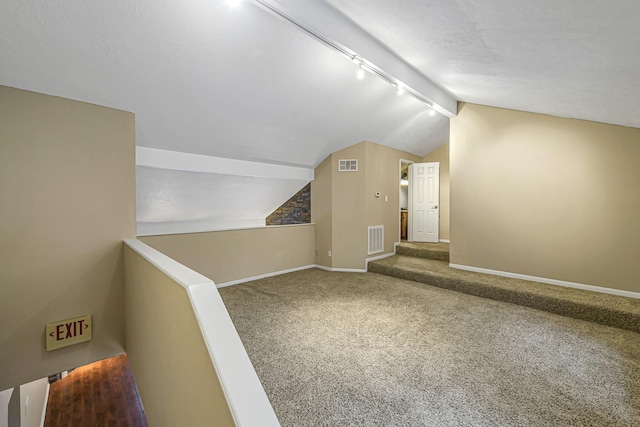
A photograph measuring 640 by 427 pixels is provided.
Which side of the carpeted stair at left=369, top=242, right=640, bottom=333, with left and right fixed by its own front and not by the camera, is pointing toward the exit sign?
front

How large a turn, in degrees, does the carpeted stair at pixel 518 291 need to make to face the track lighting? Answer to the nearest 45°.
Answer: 0° — it already faces it

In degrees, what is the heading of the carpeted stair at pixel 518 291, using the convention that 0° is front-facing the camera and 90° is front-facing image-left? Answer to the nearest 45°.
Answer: approximately 45°

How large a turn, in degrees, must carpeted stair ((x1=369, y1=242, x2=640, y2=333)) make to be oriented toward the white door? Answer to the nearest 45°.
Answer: approximately 90° to its right

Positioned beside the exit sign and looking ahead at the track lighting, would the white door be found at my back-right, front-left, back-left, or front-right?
front-left

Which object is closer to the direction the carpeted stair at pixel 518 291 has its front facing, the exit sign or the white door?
the exit sign
